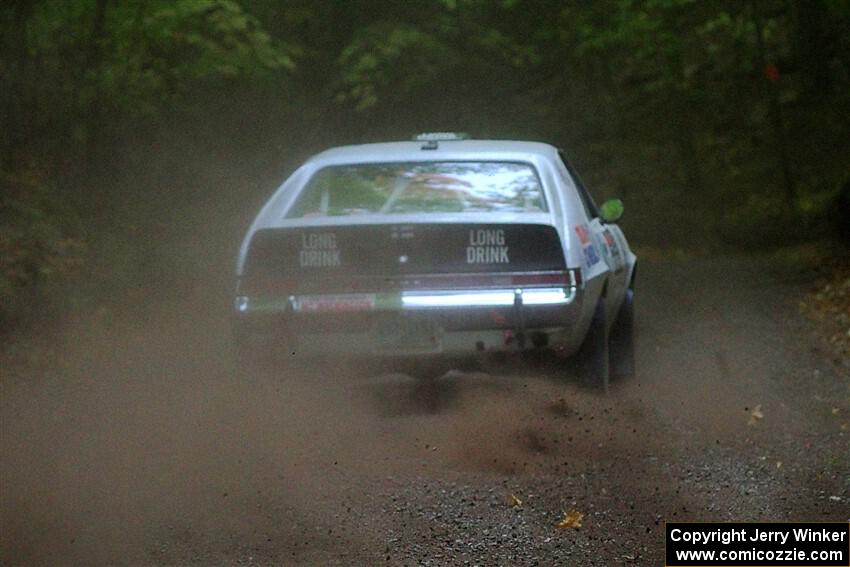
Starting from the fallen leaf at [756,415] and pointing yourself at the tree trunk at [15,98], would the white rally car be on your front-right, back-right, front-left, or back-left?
front-left

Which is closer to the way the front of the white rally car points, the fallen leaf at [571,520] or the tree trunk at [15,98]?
the tree trunk

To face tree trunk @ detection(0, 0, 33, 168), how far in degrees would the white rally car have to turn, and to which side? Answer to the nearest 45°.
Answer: approximately 45° to its left

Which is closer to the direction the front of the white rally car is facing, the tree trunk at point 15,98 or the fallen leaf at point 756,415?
the tree trunk

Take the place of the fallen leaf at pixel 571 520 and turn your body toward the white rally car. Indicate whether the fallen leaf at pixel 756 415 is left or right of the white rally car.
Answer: right

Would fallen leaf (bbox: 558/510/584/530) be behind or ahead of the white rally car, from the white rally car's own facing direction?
behind

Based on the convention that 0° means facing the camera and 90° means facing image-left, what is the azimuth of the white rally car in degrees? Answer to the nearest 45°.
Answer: approximately 180°

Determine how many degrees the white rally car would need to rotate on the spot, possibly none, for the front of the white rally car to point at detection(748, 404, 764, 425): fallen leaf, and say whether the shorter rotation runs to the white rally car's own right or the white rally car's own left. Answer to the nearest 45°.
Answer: approximately 90° to the white rally car's own right
